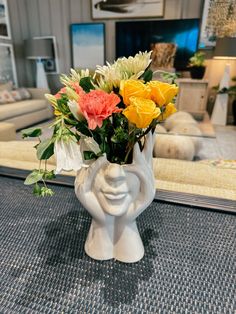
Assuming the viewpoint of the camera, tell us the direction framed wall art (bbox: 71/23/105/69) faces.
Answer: facing the viewer

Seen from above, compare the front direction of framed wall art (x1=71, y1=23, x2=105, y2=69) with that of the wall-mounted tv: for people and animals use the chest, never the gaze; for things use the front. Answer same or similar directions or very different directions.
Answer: same or similar directions

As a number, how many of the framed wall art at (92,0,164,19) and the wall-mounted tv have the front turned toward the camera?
2

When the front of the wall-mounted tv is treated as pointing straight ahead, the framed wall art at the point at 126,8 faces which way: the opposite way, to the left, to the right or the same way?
the same way

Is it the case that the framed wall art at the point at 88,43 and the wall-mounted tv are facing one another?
no

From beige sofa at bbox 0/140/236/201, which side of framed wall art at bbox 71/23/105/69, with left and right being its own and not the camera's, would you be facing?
front

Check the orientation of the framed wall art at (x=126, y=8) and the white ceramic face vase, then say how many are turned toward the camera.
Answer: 2

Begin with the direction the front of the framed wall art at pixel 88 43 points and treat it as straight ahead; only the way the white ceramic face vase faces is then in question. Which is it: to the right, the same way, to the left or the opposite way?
the same way

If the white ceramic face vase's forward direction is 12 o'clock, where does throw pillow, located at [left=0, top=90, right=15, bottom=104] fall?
The throw pillow is roughly at 5 o'clock from the white ceramic face vase.

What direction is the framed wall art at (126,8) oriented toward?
toward the camera

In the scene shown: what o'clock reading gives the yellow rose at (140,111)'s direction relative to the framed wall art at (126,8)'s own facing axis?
The yellow rose is roughly at 12 o'clock from the framed wall art.

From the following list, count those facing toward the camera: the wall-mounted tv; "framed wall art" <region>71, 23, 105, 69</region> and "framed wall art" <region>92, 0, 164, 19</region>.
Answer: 3

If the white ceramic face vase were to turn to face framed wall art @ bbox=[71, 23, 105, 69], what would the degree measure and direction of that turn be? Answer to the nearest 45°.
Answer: approximately 180°

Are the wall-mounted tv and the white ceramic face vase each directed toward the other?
no

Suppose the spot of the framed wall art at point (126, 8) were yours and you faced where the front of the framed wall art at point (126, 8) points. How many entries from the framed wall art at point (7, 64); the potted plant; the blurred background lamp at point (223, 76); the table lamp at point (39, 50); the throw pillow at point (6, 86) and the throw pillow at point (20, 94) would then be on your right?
4

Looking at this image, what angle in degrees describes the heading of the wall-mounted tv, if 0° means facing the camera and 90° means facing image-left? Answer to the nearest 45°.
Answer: approximately 0°

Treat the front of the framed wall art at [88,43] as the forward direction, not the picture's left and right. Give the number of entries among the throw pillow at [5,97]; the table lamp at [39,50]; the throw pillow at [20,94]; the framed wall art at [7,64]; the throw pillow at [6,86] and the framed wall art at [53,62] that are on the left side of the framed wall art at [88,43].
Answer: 0

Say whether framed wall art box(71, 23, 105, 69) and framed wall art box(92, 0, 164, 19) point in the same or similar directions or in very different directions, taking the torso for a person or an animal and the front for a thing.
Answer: same or similar directions

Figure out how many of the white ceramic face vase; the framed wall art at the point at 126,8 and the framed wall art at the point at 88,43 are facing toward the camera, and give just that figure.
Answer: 3

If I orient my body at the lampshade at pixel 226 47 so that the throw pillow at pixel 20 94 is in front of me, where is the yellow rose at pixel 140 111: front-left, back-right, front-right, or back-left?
front-left
